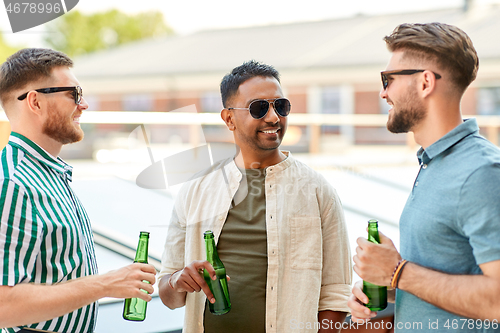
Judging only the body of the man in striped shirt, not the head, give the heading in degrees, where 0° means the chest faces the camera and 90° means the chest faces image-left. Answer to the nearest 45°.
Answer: approximately 270°

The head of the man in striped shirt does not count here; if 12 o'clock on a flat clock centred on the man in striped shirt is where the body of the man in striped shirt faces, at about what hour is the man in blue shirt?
The man in blue shirt is roughly at 1 o'clock from the man in striped shirt.

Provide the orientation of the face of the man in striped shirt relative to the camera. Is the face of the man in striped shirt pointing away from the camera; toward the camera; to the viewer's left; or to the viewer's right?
to the viewer's right

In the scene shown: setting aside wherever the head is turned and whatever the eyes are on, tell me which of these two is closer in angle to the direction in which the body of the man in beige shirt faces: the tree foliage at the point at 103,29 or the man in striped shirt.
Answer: the man in striped shirt

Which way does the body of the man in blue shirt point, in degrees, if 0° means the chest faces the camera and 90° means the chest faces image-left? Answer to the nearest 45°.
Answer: approximately 90°

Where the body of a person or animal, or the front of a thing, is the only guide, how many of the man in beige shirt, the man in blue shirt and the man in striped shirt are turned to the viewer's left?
1

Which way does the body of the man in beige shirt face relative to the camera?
toward the camera

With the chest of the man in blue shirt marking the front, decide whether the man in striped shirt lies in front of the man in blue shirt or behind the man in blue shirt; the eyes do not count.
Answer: in front

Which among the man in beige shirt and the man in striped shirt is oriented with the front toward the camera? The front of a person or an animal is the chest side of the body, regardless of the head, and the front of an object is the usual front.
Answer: the man in beige shirt

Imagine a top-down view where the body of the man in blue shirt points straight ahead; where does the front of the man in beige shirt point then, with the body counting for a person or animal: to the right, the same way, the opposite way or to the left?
to the left

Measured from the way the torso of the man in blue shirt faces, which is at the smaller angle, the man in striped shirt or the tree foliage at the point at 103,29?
the man in striped shirt

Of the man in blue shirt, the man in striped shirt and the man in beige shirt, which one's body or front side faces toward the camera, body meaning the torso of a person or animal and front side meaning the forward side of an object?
the man in beige shirt

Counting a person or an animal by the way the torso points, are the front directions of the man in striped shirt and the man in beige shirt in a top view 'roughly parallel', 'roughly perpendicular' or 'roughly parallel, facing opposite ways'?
roughly perpendicular

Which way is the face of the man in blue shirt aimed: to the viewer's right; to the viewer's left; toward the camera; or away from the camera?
to the viewer's left

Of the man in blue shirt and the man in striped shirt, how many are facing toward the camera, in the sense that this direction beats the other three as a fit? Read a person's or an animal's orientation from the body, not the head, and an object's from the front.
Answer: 0

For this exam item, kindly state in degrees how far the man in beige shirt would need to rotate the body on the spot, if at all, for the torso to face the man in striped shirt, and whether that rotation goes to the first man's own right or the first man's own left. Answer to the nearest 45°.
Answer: approximately 45° to the first man's own right
